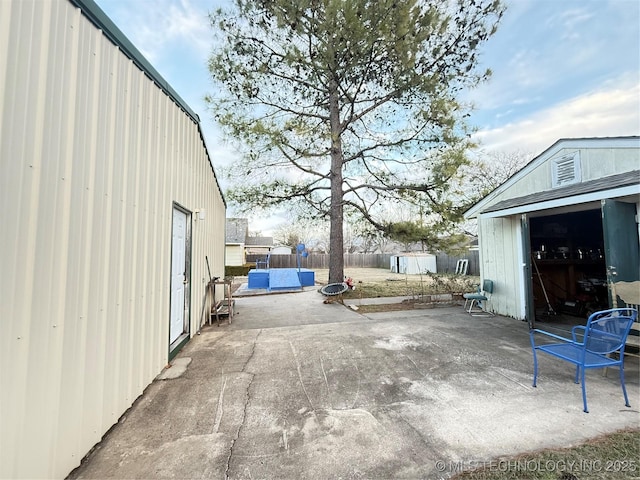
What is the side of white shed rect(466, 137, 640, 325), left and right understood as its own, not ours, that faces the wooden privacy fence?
right

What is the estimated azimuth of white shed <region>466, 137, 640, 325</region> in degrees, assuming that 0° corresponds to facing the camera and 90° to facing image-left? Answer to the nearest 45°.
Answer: approximately 45°

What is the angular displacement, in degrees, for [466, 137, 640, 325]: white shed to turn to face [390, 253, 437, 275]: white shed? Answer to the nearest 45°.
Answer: approximately 90° to its right

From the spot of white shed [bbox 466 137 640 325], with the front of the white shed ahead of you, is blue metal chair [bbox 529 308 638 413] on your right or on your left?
on your left

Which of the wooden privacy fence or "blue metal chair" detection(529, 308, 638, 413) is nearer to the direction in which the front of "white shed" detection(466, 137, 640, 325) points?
the blue metal chair
